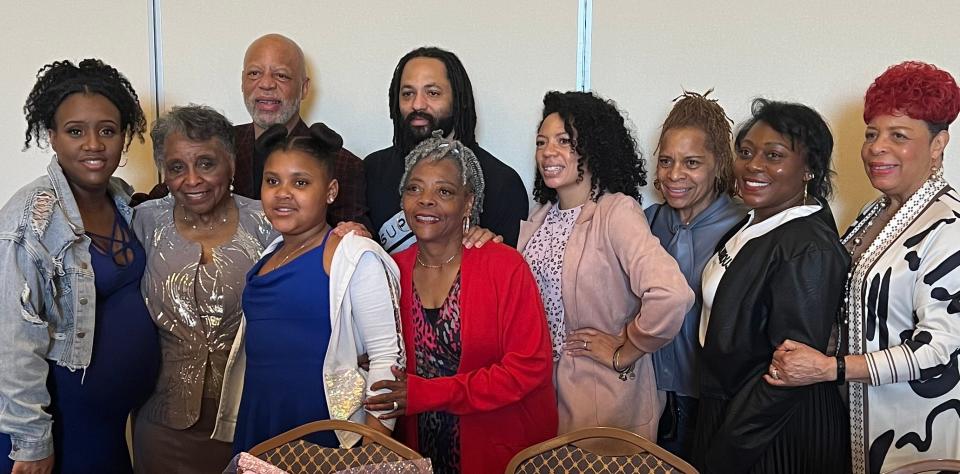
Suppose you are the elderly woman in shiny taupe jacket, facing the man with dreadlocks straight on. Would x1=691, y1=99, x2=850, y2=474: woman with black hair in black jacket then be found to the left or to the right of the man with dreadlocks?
right

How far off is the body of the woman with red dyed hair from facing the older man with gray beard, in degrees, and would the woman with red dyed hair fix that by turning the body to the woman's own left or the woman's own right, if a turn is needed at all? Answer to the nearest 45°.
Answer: approximately 45° to the woman's own right

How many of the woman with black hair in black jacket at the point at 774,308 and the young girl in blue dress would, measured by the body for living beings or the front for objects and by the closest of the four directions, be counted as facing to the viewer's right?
0

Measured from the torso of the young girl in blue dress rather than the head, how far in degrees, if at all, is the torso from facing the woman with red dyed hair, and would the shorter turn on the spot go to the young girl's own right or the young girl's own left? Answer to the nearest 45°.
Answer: approximately 135° to the young girl's own left

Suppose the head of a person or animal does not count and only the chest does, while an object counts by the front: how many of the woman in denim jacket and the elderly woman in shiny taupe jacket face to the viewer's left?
0

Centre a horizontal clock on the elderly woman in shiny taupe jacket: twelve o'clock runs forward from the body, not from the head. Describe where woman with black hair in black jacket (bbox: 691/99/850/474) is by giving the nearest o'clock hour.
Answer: The woman with black hair in black jacket is roughly at 10 o'clock from the elderly woman in shiny taupe jacket.

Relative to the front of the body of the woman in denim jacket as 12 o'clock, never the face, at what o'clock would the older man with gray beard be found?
The older man with gray beard is roughly at 9 o'clock from the woman in denim jacket.

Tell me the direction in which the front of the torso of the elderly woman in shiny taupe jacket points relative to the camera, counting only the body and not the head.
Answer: toward the camera

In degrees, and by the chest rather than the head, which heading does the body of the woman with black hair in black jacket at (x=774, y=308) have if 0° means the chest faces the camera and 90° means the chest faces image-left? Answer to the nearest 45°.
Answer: approximately 45°

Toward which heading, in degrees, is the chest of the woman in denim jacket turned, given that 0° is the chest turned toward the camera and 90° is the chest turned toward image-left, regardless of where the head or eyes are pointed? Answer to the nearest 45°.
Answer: approximately 315°

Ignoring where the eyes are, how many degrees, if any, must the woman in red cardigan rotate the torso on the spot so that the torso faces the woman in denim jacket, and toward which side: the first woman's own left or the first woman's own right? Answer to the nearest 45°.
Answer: approximately 45° to the first woman's own right

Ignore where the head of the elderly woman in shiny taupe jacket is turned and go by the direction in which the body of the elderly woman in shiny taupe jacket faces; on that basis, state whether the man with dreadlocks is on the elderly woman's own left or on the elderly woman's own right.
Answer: on the elderly woman's own left

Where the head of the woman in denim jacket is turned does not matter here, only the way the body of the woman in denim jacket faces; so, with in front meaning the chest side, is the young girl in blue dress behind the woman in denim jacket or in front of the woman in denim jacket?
in front

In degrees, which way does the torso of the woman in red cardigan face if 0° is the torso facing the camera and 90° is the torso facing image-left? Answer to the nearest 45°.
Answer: approximately 45°
